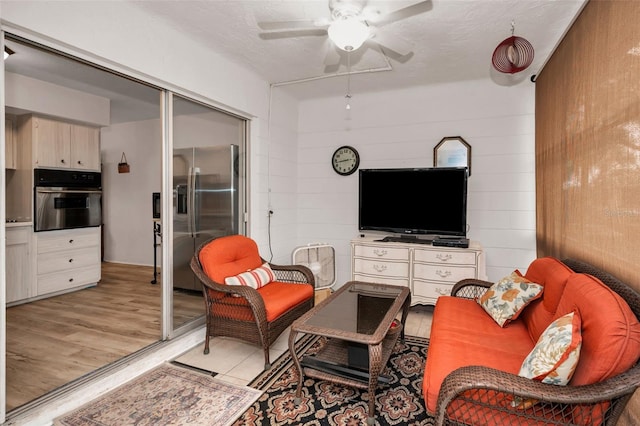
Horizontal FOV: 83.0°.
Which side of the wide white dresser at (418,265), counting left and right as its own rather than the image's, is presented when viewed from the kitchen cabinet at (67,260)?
right

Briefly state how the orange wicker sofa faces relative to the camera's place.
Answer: facing to the left of the viewer

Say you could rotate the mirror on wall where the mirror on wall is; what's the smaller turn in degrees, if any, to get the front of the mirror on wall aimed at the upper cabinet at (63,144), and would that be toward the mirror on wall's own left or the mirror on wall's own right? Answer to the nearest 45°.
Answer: approximately 90° to the mirror on wall's own right

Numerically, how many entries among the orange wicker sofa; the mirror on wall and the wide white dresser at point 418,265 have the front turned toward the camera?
2

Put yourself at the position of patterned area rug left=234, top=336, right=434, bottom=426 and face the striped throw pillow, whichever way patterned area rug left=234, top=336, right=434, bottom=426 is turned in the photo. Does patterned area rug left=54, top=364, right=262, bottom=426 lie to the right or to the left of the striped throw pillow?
left
